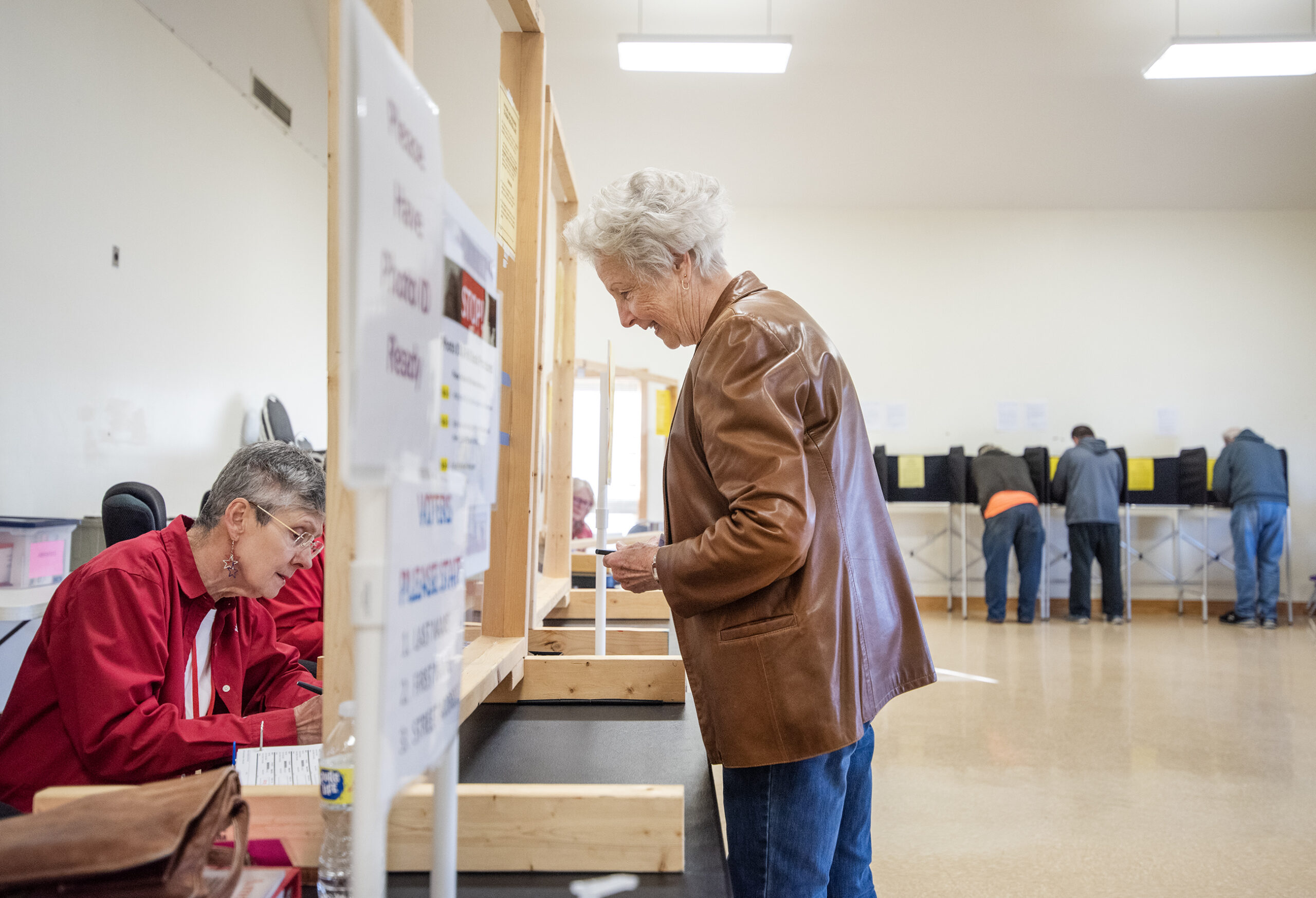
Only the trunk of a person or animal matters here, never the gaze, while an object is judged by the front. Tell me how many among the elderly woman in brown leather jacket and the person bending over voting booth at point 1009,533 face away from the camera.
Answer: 1

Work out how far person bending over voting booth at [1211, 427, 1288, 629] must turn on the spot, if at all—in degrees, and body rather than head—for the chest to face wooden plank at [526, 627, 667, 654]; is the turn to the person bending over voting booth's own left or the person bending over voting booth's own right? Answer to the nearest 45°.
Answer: approximately 135° to the person bending over voting booth's own left

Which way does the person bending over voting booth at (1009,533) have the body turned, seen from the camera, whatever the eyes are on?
away from the camera

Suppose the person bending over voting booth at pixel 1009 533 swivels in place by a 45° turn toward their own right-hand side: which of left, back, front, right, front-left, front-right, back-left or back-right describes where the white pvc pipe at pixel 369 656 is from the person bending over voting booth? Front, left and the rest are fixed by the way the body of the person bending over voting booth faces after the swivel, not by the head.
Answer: back-right

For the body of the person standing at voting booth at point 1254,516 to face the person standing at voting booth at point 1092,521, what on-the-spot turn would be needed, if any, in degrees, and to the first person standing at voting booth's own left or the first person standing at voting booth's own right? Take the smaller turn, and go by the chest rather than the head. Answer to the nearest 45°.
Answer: approximately 90° to the first person standing at voting booth's own left

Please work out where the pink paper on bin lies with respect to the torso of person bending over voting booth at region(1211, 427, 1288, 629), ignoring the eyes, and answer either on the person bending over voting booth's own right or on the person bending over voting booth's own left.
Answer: on the person bending over voting booth's own left

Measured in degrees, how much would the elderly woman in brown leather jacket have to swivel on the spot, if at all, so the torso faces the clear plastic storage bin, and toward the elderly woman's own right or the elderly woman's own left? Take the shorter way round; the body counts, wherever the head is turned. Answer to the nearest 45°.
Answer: approximately 45° to the elderly woman's own right

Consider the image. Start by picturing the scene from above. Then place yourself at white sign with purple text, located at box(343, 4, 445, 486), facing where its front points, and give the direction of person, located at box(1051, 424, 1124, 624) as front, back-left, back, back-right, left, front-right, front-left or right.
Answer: left

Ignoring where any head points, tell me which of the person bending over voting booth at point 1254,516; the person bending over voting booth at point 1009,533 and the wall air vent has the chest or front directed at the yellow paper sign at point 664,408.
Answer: the wall air vent

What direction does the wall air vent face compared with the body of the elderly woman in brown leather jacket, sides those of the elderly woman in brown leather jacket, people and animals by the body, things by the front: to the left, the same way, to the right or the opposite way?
the opposite way

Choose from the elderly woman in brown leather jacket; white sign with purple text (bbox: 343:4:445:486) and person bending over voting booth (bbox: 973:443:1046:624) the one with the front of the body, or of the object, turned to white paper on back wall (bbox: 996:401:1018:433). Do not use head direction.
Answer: the person bending over voting booth

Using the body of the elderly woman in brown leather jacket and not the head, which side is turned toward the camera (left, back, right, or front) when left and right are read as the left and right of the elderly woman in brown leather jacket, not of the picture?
left

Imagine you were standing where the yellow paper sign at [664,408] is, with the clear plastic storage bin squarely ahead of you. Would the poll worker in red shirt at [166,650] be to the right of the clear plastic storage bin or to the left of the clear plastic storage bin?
left

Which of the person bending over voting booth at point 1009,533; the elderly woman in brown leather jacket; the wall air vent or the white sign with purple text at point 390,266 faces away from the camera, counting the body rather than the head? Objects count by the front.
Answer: the person bending over voting booth
